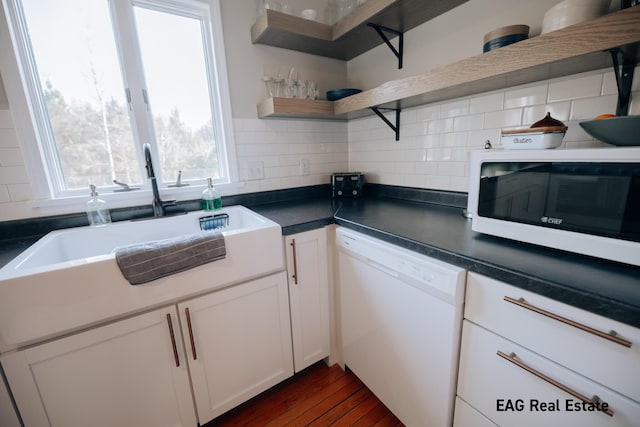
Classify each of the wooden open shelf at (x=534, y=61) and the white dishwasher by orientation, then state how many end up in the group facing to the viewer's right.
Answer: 0

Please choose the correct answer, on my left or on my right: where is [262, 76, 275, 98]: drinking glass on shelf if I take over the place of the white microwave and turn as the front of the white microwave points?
on my right

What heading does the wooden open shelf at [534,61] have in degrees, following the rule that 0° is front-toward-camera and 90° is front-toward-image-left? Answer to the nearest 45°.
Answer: approximately 45°

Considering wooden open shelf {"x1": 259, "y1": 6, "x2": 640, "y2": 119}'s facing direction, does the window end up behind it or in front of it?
in front

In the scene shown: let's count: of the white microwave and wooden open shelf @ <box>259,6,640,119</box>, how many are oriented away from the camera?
0

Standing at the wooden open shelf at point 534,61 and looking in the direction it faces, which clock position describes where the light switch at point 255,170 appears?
The light switch is roughly at 2 o'clock from the wooden open shelf.

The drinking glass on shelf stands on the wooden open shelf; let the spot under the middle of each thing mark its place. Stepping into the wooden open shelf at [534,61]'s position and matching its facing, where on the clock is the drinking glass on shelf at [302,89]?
The drinking glass on shelf is roughly at 2 o'clock from the wooden open shelf.
